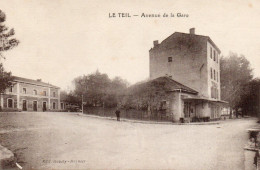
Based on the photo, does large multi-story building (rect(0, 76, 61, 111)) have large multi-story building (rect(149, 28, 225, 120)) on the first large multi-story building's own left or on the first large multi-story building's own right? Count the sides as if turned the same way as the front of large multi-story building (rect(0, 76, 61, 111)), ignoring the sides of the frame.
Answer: on the first large multi-story building's own left

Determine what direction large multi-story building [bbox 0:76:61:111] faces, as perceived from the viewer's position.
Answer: facing the viewer and to the right of the viewer
